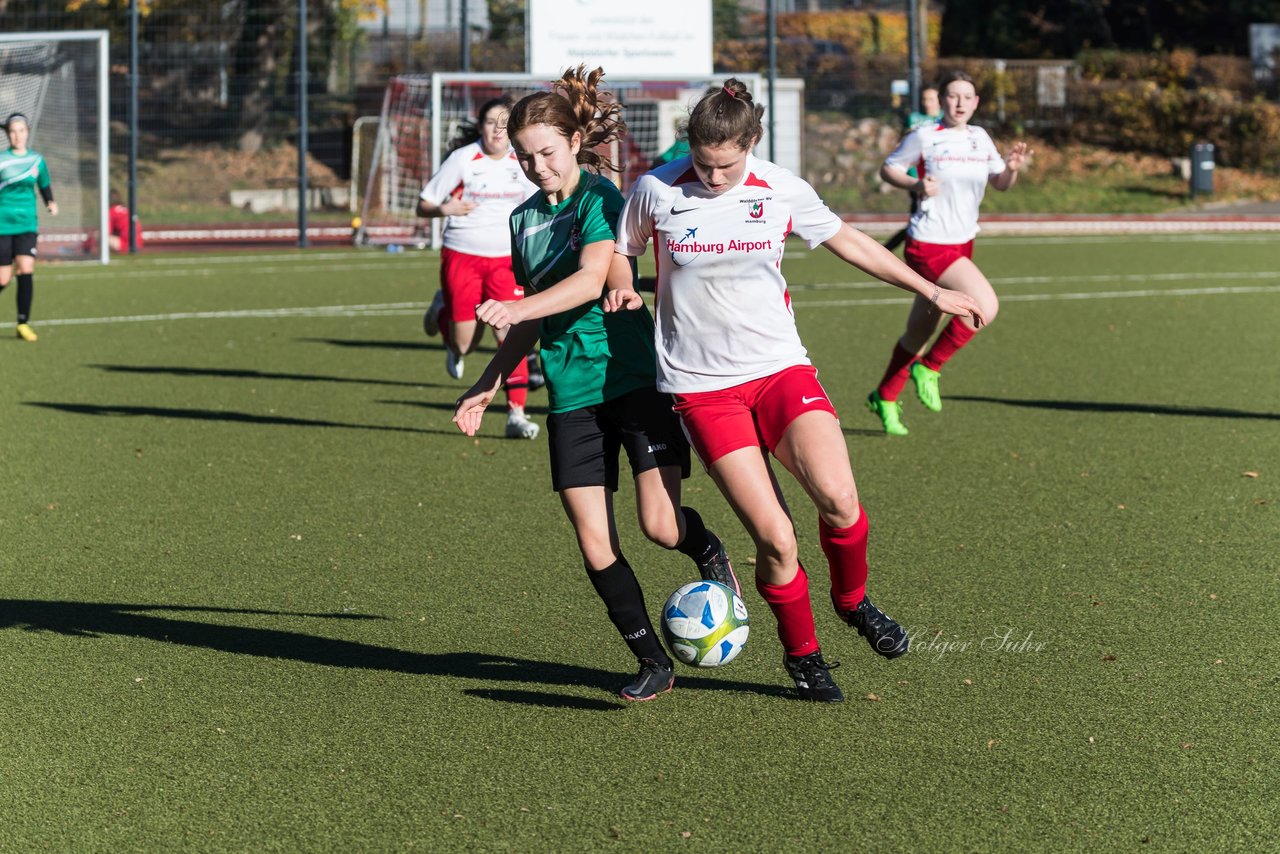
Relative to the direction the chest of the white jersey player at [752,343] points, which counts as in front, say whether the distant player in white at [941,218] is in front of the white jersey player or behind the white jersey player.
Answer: behind

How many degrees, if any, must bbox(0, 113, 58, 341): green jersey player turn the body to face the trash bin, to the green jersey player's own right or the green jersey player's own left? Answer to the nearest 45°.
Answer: approximately 135° to the green jersey player's own left

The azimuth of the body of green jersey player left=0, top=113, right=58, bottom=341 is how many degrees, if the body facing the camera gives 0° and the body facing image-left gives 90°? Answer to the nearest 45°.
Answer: approximately 0°

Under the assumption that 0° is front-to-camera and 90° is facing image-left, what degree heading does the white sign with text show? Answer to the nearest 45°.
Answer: approximately 0°
